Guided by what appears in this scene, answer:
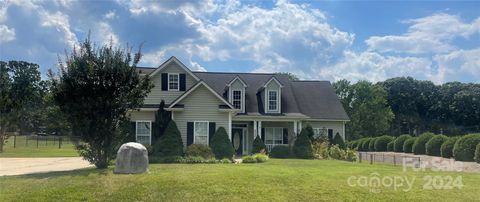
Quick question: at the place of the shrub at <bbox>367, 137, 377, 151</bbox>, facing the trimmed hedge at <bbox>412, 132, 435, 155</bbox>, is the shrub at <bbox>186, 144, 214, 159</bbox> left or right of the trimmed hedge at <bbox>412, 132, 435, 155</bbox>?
right

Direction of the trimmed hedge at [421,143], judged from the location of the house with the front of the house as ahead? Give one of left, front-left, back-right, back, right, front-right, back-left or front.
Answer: left

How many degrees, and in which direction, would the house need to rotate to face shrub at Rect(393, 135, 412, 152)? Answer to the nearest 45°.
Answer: approximately 135° to its left

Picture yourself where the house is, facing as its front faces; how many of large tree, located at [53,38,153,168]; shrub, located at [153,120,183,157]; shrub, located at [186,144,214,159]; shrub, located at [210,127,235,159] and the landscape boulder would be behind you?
0

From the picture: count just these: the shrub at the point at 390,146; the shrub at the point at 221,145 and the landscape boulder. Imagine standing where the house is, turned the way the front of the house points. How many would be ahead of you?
2

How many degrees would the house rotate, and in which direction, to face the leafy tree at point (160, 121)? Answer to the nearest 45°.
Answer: approximately 45° to its right

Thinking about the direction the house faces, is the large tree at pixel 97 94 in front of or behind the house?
in front

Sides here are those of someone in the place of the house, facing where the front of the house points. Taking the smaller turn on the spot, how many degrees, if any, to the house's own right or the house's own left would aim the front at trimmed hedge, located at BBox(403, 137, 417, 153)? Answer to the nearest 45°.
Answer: approximately 90° to the house's own left

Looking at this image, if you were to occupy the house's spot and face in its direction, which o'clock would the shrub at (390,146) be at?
The shrub is roughly at 8 o'clock from the house.

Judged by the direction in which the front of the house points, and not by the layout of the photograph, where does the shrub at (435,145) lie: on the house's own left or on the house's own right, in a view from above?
on the house's own left

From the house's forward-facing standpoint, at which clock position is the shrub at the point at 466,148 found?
The shrub is roughly at 10 o'clock from the house.

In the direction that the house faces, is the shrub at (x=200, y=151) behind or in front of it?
in front

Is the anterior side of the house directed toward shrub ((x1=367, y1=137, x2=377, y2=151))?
no

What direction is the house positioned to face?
toward the camera

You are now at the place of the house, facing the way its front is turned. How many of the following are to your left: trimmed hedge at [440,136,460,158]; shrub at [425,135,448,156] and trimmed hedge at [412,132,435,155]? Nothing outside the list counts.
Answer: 3

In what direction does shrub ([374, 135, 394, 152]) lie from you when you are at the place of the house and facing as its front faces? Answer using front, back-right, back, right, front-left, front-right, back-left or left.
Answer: back-left
